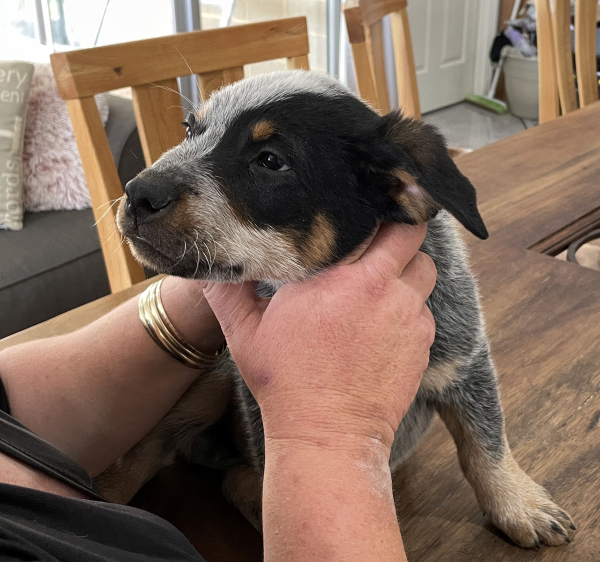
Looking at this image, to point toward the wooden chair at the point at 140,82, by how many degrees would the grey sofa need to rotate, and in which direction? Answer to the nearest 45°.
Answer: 0° — it already faces it

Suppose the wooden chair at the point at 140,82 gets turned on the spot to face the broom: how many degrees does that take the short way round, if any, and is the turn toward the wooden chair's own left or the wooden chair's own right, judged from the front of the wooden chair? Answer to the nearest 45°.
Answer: approximately 90° to the wooden chair's own left

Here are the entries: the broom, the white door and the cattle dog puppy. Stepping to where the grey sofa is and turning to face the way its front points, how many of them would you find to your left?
2

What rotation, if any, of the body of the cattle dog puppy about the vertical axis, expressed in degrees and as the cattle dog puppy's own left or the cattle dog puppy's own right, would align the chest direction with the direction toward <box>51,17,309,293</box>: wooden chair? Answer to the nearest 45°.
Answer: approximately 90° to the cattle dog puppy's own right

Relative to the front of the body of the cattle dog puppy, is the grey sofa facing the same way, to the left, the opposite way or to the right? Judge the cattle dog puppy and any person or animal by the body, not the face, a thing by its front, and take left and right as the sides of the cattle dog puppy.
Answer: to the left

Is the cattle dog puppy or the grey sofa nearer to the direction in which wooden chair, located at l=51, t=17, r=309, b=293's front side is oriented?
the cattle dog puppy

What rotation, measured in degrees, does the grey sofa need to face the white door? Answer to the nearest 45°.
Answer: approximately 90° to its left

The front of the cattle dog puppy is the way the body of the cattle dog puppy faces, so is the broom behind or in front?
behind
